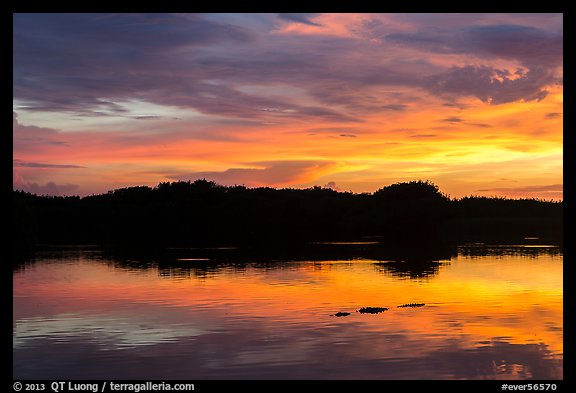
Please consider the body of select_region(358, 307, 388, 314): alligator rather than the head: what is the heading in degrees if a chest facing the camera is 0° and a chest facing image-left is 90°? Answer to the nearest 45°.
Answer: approximately 90°
